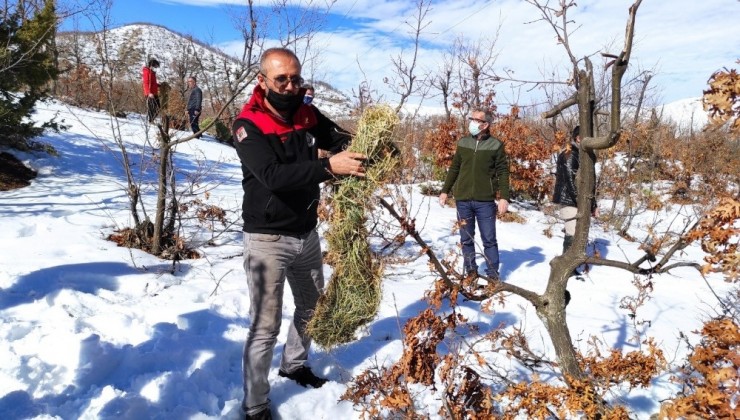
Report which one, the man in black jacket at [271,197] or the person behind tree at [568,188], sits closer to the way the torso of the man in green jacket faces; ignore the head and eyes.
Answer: the man in black jacket

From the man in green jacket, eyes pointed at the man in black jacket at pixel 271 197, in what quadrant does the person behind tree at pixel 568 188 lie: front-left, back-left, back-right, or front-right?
back-left

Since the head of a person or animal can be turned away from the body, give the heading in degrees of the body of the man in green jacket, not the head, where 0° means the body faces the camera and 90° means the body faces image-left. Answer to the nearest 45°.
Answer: approximately 0°

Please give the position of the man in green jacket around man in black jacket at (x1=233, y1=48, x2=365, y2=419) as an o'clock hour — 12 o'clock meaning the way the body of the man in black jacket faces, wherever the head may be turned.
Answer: The man in green jacket is roughly at 9 o'clock from the man in black jacket.

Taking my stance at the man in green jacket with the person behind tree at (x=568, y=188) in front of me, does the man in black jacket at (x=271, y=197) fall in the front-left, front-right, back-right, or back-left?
back-right

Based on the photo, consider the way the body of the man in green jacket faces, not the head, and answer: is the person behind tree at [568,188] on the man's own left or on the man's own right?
on the man's own left

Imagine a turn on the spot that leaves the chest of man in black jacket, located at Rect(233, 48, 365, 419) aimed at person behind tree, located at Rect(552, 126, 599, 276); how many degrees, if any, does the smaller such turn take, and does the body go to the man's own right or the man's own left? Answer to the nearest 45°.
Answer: approximately 90° to the man's own left
